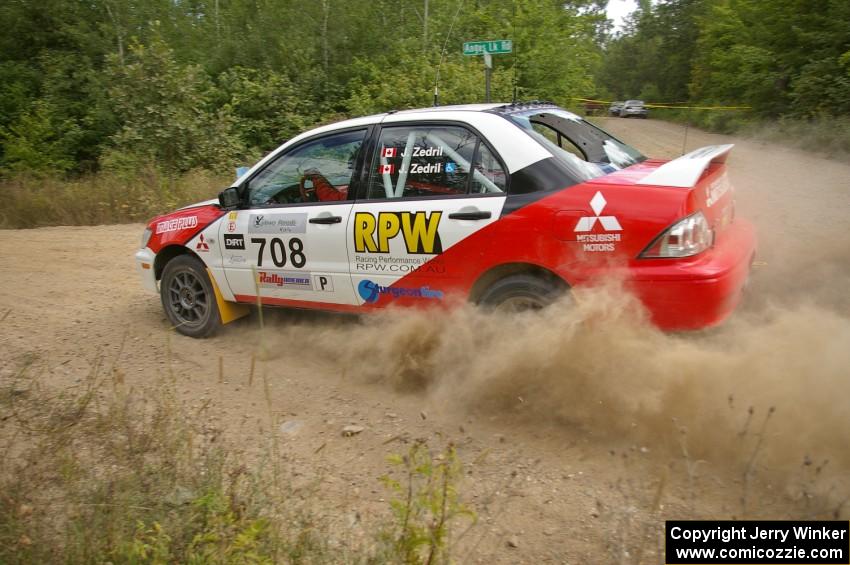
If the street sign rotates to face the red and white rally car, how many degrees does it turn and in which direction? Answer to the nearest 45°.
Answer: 0° — it already faces it

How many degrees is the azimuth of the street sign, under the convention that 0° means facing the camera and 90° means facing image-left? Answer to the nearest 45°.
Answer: approximately 0°
